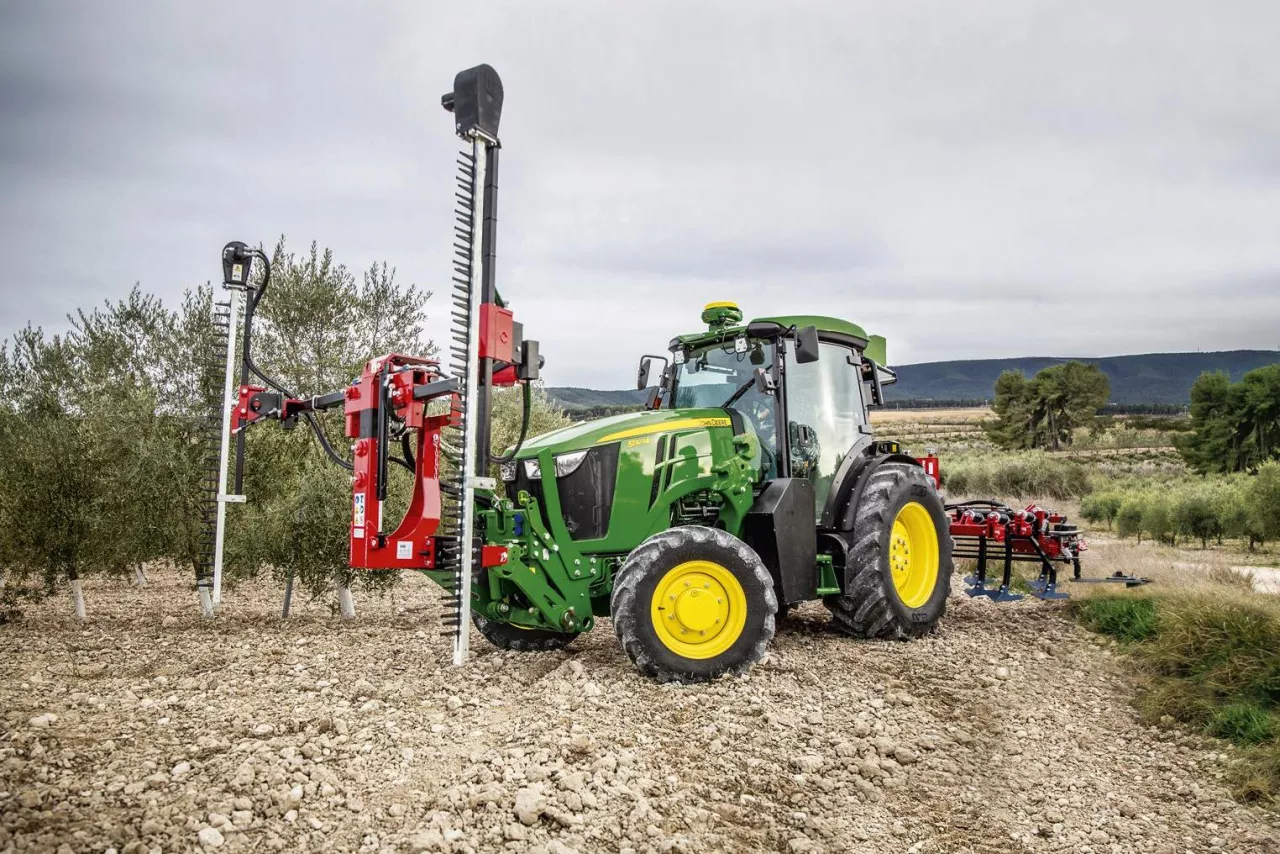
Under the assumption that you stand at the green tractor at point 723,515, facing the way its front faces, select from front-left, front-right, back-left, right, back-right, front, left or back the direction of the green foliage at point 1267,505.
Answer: back

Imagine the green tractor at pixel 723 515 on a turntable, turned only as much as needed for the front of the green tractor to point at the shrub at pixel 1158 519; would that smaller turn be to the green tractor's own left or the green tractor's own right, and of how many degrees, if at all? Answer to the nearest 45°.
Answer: approximately 180°

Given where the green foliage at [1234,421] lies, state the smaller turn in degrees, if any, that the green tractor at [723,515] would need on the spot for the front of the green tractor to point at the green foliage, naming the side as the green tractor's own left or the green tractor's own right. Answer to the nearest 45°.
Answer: approximately 180°

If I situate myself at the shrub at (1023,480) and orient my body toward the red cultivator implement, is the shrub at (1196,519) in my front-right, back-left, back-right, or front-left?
front-left

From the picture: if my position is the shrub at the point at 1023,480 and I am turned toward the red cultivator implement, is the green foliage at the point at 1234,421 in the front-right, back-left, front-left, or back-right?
back-left

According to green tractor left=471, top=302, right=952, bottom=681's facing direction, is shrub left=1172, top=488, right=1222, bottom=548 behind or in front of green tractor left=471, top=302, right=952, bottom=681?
behind

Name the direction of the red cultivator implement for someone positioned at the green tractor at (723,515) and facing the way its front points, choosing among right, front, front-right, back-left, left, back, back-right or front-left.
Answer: back

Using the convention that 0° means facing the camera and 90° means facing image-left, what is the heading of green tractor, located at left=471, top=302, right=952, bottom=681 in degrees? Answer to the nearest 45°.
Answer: approximately 45°

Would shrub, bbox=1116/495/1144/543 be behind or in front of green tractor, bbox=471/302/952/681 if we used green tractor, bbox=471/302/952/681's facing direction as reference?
behind
